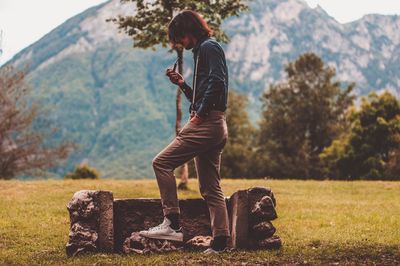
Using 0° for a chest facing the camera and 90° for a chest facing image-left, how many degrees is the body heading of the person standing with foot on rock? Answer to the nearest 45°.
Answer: approximately 90°

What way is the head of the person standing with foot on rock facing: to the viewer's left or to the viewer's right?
to the viewer's left

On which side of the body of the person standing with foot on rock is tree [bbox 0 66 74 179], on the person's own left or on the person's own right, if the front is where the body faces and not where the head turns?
on the person's own right

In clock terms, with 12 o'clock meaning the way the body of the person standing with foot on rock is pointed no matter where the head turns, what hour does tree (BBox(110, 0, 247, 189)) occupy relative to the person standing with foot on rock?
The tree is roughly at 3 o'clock from the person standing with foot on rock.

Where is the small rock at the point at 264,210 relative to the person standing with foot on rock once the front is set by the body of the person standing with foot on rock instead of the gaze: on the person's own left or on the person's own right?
on the person's own right
